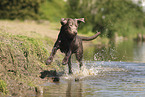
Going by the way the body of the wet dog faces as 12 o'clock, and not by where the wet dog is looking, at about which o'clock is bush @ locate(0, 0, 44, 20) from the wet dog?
The bush is roughly at 4 o'clock from the wet dog.

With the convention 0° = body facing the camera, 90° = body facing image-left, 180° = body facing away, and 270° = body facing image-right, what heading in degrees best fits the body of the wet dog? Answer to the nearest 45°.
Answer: approximately 45°
